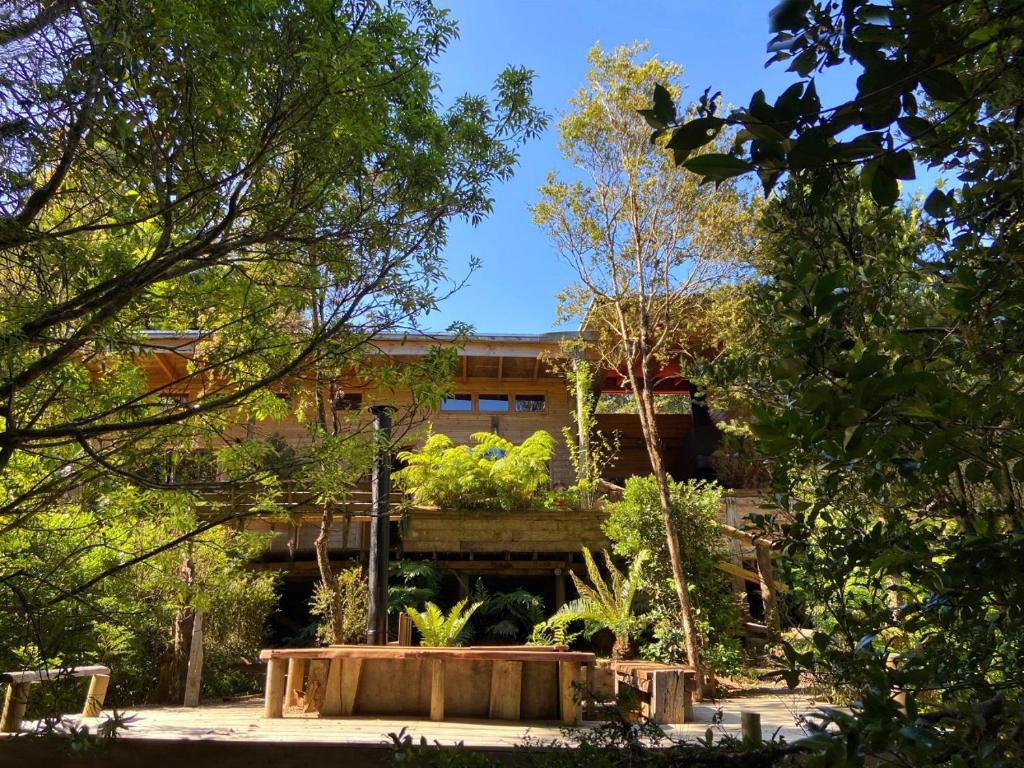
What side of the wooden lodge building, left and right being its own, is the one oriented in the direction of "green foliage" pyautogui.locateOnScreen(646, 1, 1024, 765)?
front

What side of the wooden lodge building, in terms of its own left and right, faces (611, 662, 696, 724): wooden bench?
front

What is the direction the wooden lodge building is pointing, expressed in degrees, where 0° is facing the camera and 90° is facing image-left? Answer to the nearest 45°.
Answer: approximately 0°

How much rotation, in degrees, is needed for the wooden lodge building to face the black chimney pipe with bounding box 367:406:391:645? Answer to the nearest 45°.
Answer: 0° — it already faces it

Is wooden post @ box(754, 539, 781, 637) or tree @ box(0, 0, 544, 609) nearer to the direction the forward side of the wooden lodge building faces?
the tree

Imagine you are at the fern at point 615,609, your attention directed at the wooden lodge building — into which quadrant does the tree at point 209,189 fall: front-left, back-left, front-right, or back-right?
back-left

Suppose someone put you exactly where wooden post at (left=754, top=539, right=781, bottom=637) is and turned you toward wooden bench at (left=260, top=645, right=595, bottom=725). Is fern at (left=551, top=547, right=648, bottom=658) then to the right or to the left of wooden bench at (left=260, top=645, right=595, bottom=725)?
right
